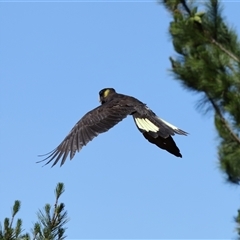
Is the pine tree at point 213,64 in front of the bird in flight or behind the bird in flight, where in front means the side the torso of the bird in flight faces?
behind

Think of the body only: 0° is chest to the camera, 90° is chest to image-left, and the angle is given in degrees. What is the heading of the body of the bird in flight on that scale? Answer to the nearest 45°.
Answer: approximately 135°
